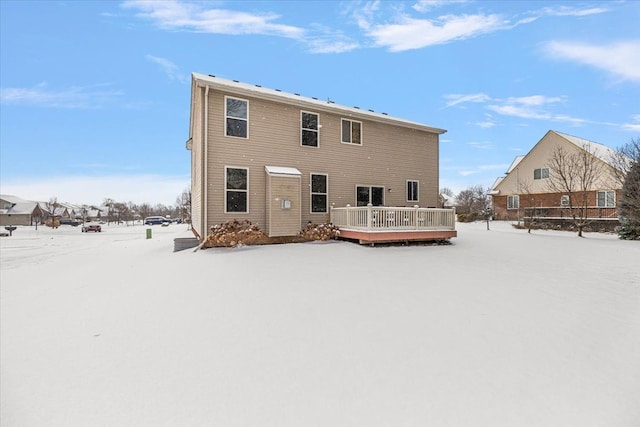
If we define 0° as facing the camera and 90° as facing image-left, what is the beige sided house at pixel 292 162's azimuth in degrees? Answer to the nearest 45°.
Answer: approximately 135°

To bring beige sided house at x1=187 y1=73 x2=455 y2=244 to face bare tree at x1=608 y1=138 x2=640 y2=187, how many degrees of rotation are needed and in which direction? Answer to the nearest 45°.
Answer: approximately 135° to its right

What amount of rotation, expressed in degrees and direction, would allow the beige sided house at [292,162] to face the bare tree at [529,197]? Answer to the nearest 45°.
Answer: approximately 90° to its right

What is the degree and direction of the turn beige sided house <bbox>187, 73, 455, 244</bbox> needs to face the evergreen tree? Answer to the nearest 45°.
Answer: approximately 135° to its right
